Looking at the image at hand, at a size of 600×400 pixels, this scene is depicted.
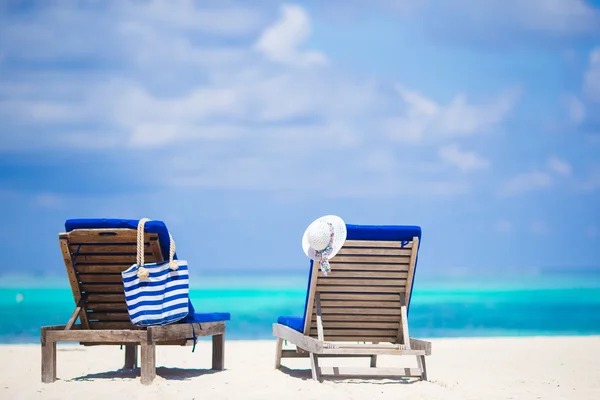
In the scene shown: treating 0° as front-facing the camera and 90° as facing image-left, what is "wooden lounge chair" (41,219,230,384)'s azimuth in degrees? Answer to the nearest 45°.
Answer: approximately 225°

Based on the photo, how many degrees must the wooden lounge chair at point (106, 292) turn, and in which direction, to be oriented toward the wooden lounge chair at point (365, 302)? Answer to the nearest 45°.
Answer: approximately 45° to its right
